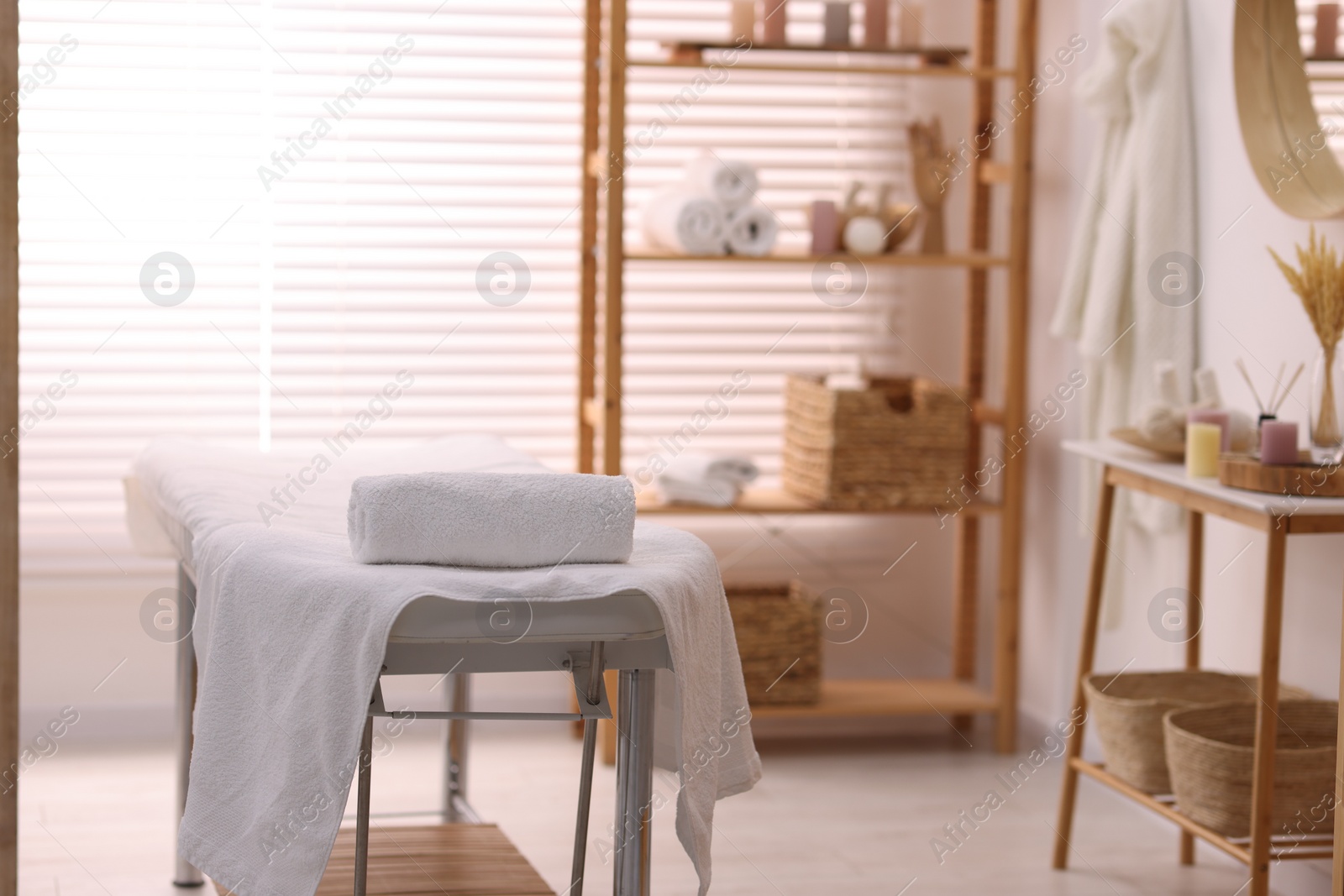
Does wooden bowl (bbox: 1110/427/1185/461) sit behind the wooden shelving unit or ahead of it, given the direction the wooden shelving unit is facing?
ahead

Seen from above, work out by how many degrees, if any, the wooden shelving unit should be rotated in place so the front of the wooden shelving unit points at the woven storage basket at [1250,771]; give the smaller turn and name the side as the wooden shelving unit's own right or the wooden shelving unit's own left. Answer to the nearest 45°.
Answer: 0° — it already faces it

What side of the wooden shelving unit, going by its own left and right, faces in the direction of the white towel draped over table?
front

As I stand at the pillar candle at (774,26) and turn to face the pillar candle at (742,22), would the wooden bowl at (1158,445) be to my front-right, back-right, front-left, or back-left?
back-left

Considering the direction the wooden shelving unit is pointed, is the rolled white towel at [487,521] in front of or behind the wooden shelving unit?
in front

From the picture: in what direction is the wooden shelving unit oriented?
toward the camera

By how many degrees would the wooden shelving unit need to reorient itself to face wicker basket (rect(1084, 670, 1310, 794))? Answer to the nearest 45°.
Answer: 0° — it already faces it

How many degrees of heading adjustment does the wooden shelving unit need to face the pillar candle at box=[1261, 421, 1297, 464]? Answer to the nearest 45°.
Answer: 0° — it already faces it
